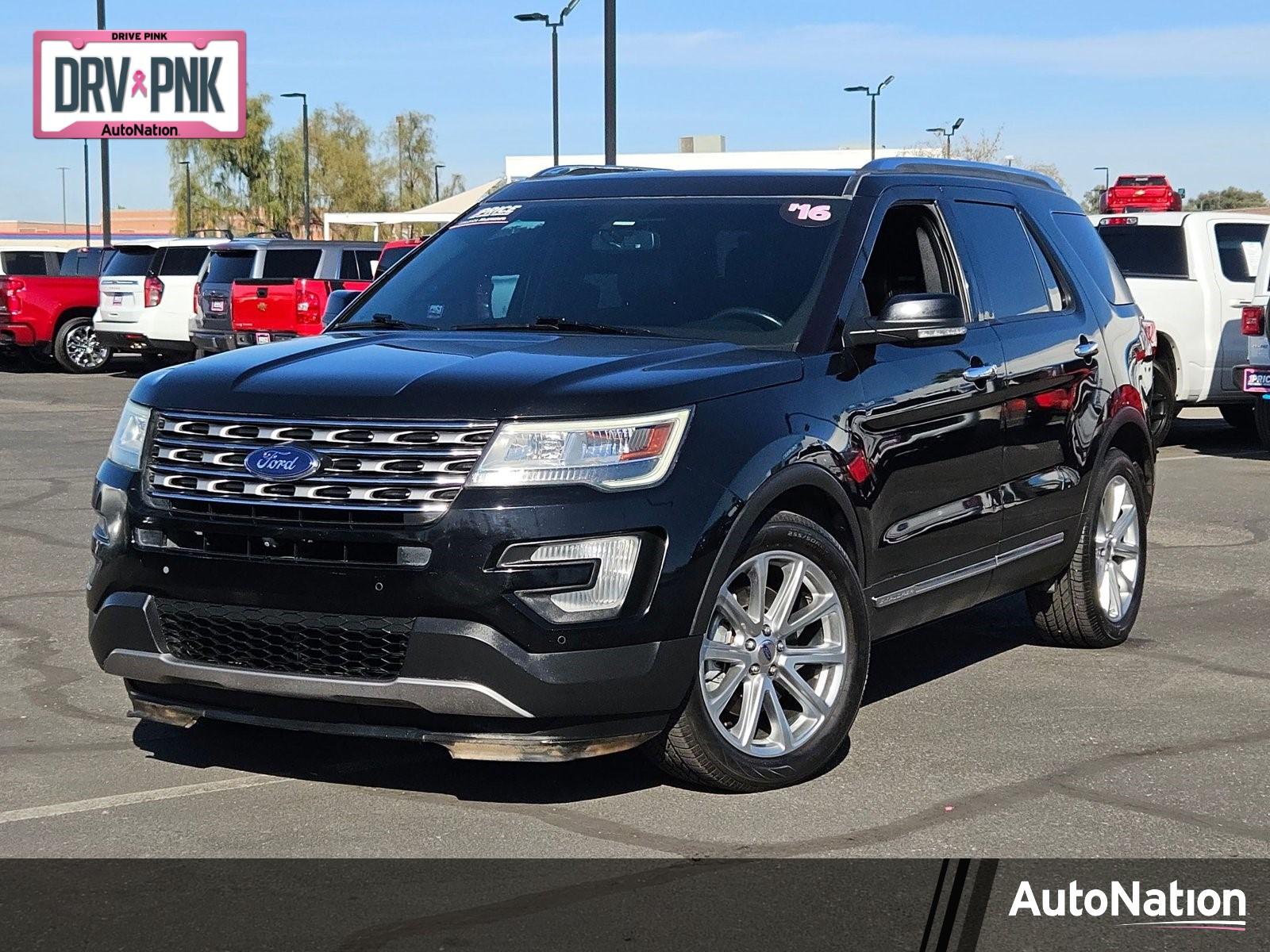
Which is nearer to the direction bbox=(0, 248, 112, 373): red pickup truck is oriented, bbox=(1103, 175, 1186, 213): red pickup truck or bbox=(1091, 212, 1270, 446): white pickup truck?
the red pickup truck

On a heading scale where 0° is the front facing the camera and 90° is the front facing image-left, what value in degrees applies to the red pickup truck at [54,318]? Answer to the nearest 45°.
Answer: approximately 225°

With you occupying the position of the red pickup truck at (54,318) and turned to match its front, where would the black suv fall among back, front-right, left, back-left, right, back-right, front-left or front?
back-right

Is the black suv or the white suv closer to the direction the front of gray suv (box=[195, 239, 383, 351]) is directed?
the white suv

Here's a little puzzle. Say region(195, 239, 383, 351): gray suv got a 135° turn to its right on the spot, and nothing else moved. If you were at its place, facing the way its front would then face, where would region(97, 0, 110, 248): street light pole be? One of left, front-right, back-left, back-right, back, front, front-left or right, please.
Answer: back

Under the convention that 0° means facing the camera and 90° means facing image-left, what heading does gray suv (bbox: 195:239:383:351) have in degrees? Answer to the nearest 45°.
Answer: approximately 225°

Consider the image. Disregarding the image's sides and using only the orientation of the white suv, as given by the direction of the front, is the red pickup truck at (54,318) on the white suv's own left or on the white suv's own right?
on the white suv's own left

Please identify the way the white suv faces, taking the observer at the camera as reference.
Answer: facing away from the viewer and to the right of the viewer

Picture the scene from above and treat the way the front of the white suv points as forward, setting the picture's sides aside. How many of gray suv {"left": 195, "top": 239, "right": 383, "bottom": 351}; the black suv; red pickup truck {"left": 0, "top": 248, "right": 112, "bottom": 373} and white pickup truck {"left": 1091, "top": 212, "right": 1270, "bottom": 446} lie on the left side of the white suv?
1

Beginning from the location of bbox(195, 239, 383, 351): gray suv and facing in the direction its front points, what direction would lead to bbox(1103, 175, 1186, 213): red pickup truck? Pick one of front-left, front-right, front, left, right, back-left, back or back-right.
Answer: front

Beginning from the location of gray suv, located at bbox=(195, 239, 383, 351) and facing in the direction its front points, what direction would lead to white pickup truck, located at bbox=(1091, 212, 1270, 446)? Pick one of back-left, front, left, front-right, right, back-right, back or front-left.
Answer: right
